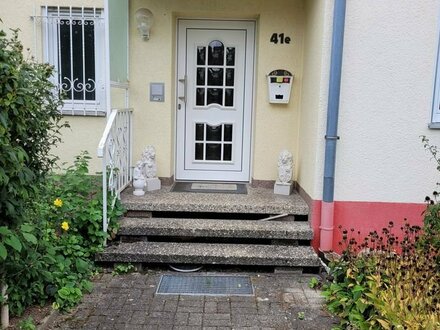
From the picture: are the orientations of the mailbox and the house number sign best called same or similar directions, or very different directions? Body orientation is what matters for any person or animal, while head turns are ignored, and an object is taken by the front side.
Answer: same or similar directions

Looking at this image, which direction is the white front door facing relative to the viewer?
toward the camera

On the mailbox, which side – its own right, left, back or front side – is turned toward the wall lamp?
right

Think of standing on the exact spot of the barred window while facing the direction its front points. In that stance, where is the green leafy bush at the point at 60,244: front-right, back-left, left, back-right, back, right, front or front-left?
front

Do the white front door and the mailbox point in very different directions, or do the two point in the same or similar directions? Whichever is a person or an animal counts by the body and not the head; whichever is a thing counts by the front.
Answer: same or similar directions

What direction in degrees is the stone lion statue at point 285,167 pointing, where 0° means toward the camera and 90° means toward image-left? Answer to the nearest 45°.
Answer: approximately 0°

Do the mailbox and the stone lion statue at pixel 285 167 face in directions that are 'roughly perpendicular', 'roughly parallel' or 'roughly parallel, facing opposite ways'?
roughly parallel

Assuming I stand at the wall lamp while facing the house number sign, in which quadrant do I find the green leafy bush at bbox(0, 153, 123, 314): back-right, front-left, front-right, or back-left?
back-right

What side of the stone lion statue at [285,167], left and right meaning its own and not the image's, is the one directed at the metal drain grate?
front

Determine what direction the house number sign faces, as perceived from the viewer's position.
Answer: facing the viewer

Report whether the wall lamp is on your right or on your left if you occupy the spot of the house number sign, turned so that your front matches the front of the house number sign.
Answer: on your right
